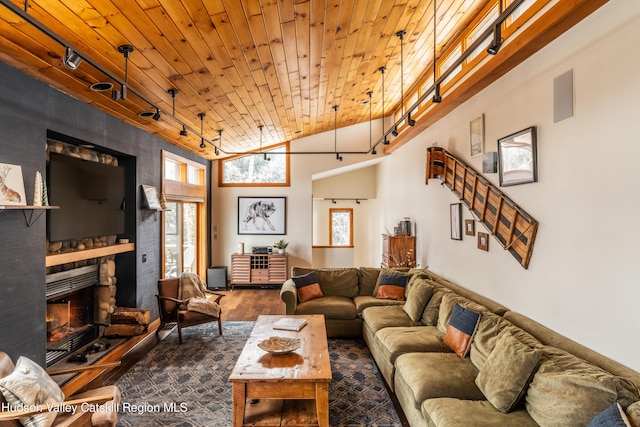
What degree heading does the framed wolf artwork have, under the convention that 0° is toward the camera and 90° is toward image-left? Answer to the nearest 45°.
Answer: approximately 0°

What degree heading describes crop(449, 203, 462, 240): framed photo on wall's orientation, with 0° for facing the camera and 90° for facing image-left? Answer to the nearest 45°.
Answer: approximately 45°

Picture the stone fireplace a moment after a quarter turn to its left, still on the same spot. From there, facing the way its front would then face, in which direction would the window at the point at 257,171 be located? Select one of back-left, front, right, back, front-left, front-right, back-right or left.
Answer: front

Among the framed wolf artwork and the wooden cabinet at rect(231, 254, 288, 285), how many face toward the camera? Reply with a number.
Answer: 2

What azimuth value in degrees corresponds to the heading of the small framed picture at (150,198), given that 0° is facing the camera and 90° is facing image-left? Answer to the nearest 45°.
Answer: approximately 315°

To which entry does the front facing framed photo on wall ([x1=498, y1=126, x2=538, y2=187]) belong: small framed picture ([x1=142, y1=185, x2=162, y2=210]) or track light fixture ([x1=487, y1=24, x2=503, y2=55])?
the small framed picture

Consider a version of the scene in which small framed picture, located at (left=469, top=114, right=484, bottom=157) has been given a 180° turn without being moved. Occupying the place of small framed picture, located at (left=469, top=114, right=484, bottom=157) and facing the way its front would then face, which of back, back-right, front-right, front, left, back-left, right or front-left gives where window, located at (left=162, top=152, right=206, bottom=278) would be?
back-left

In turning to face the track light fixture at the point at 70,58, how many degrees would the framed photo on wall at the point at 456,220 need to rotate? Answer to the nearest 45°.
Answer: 0° — it already faces it

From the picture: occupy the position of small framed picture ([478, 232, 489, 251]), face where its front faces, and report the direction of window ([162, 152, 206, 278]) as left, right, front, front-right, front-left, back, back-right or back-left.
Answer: front-right

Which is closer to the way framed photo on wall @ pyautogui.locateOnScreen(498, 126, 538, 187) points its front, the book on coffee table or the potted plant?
the book on coffee table

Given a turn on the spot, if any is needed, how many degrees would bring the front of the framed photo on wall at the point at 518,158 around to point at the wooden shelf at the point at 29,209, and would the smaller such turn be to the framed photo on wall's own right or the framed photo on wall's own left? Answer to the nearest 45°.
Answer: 0° — it already faces it

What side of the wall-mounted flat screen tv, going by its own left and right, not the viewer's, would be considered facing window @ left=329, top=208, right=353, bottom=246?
left

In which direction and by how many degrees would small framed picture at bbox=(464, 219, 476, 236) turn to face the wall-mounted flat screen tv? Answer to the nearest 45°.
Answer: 0° — it already faces it

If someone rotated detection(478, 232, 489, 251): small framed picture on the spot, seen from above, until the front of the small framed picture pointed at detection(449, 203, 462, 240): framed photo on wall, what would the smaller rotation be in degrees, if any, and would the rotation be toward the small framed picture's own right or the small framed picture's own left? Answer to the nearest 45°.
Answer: approximately 90° to the small framed picture's own right

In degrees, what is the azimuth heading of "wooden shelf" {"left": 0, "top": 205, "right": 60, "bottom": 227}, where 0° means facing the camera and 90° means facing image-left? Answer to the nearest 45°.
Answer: approximately 315°

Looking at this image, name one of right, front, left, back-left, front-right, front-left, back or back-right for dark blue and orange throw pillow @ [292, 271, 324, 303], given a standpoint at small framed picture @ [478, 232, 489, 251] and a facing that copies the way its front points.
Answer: front-right

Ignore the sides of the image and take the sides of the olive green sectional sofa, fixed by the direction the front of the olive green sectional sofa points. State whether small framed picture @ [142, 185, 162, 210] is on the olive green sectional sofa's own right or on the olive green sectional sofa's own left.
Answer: on the olive green sectional sofa's own right

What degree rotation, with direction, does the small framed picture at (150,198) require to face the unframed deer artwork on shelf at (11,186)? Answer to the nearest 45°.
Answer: approximately 90° to its right

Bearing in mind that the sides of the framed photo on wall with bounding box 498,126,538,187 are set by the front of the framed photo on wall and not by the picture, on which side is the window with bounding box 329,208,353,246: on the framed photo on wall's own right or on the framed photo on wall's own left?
on the framed photo on wall's own right
